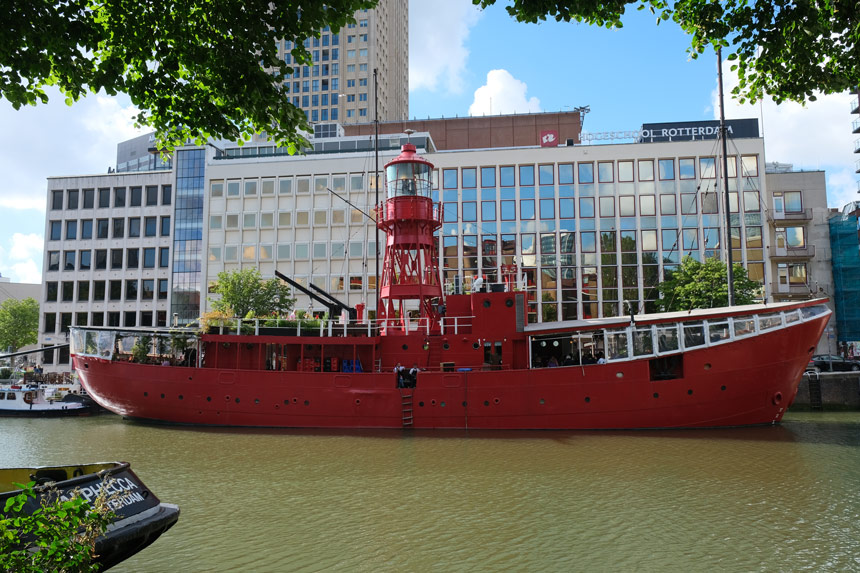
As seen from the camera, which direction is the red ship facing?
to the viewer's right

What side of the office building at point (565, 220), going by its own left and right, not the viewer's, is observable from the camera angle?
front

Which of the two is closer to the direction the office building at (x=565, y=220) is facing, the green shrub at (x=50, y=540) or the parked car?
the green shrub

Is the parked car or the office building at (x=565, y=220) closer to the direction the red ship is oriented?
the parked car

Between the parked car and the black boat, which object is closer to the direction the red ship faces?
the parked car

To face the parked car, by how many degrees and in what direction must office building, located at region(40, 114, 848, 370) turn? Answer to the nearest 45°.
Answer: approximately 45° to its left

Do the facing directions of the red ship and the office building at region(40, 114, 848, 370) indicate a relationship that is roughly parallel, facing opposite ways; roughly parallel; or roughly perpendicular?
roughly perpendicular

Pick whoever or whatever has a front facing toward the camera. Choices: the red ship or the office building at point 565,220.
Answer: the office building

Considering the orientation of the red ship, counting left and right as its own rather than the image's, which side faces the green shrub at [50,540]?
right

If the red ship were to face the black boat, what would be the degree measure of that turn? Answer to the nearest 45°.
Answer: approximately 90° to its right

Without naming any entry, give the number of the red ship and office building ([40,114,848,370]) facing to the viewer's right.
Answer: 1
